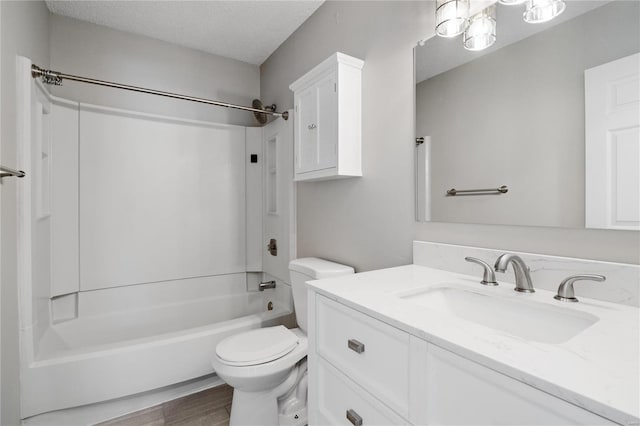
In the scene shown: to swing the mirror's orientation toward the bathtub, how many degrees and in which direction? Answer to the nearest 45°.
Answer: approximately 45° to its right

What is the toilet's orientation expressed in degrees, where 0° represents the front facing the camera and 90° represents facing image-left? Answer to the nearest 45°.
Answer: approximately 45°

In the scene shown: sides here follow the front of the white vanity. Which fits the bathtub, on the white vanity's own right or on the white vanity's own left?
on the white vanity's own right

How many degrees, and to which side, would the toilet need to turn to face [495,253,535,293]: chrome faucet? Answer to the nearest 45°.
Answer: approximately 90° to its left

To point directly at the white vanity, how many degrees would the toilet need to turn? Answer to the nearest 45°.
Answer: approximately 90° to its left

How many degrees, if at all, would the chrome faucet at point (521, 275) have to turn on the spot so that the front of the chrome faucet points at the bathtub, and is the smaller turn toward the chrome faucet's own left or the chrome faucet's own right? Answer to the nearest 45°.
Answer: approximately 45° to the chrome faucet's own right
